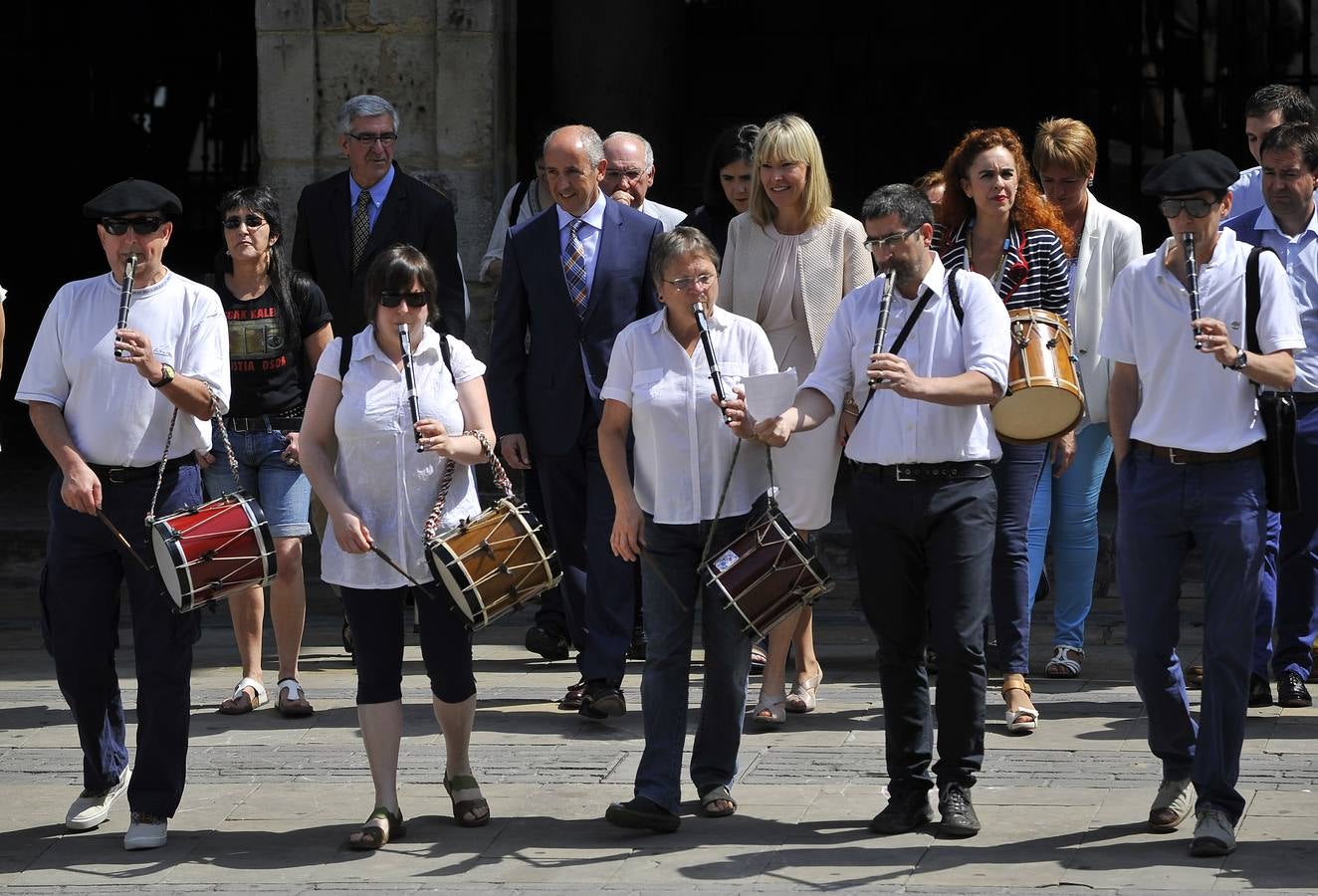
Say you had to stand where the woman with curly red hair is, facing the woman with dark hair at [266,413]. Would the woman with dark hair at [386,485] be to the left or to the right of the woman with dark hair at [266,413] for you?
left

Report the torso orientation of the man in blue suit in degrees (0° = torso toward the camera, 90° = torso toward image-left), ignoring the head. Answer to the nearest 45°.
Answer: approximately 0°

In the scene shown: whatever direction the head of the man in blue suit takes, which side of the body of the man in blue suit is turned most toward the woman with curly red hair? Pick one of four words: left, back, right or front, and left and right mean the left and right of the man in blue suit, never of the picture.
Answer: left

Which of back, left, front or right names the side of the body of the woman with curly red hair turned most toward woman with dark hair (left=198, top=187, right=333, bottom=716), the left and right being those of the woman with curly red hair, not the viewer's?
right

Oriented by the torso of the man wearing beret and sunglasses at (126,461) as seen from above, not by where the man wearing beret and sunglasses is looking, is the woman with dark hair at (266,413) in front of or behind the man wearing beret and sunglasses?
behind

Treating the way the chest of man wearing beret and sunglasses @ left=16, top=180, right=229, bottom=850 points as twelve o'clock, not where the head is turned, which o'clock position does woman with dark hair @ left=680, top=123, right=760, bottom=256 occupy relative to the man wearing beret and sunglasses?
The woman with dark hair is roughly at 8 o'clock from the man wearing beret and sunglasses.

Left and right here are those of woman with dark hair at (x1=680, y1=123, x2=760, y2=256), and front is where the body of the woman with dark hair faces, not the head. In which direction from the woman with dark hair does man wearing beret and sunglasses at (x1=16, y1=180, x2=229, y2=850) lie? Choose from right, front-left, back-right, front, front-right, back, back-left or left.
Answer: right

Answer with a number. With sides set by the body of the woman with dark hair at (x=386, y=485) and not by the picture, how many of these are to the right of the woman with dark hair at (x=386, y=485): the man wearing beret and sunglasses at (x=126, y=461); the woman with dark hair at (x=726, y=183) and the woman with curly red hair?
1

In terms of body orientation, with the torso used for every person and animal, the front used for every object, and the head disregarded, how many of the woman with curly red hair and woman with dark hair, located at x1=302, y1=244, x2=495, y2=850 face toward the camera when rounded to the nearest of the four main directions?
2

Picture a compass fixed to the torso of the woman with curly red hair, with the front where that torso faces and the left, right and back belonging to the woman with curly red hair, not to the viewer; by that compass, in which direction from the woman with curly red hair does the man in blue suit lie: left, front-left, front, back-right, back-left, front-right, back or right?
right
